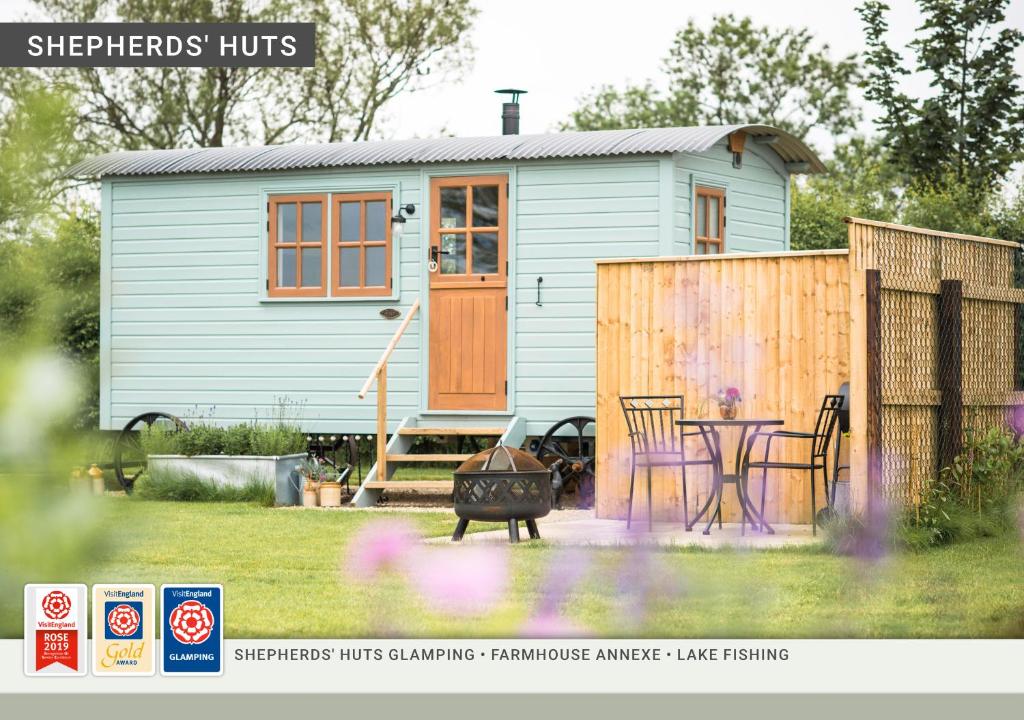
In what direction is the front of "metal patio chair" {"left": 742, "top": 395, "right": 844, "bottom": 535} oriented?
to the viewer's left

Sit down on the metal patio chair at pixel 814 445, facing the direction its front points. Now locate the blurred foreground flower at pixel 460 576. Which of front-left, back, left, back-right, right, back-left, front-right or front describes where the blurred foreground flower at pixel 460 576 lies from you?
front-left

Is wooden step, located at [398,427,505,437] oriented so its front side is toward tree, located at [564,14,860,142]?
no

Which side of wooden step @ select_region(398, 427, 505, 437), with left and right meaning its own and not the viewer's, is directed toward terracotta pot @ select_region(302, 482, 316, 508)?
right

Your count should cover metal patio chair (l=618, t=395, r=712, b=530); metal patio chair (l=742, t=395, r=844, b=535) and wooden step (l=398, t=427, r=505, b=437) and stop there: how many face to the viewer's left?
1

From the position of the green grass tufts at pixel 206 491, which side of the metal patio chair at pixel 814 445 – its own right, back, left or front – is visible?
front

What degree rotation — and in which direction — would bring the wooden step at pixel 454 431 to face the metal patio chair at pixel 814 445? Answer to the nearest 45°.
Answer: approximately 45° to its left

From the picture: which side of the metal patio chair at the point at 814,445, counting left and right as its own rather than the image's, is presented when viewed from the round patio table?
front

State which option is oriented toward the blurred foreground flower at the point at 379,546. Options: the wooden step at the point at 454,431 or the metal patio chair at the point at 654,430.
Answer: the wooden step

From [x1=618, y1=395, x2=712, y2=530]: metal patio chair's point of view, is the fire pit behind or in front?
behind

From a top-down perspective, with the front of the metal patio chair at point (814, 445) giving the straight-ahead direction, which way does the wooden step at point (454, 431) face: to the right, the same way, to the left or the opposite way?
to the left

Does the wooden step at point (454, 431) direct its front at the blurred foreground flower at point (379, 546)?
yes

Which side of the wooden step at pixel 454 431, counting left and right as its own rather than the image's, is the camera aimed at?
front

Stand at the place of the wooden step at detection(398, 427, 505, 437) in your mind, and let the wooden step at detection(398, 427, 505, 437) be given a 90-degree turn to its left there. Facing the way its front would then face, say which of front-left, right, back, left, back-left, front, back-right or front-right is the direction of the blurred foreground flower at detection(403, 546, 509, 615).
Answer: right

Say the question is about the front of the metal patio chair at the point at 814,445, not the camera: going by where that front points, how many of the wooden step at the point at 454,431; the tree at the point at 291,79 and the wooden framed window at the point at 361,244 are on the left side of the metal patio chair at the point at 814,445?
0

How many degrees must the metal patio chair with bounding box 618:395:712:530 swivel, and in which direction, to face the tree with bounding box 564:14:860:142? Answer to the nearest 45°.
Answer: approximately 45° to its left

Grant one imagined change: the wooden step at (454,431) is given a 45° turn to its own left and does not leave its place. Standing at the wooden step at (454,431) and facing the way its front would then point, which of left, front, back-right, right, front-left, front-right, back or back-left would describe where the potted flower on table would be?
front

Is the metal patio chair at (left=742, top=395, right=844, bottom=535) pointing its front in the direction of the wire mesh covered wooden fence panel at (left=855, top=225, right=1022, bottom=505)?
no

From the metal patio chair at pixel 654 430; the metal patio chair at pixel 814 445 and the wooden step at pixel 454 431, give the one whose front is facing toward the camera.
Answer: the wooden step

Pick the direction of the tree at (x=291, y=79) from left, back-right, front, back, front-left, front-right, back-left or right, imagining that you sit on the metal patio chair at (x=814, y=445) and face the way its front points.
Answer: front-right
